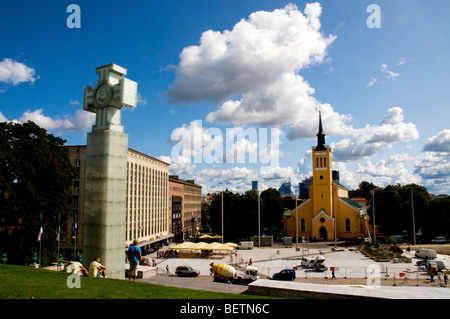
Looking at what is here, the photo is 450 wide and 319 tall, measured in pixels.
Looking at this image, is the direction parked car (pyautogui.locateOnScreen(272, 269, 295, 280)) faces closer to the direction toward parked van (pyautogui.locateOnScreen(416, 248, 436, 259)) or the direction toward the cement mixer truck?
the cement mixer truck

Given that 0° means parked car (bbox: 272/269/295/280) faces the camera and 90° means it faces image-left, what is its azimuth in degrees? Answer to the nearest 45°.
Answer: approximately 90°

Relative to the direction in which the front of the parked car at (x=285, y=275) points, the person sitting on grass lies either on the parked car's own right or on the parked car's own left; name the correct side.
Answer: on the parked car's own left

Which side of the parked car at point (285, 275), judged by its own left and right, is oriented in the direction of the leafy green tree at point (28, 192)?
front

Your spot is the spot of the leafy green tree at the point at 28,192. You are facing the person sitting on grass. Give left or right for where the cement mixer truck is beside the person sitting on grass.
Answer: left
